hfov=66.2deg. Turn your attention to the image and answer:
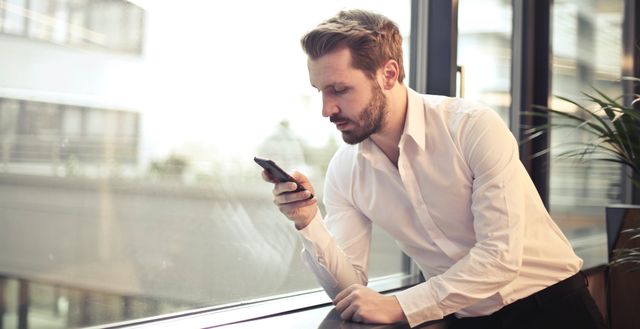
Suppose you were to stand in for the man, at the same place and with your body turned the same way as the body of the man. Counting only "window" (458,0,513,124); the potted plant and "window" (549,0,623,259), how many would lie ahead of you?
0

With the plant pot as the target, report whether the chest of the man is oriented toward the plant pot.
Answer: no

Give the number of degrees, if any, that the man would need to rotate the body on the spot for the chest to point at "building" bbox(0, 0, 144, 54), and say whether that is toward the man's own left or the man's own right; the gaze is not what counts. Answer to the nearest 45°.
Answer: approximately 45° to the man's own right

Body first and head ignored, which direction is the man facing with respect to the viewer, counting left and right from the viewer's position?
facing the viewer and to the left of the viewer

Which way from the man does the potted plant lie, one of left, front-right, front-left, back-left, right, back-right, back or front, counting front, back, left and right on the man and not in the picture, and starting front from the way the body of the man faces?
back

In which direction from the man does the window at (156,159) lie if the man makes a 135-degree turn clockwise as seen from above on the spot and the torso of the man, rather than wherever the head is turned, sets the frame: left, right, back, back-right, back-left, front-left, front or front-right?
left

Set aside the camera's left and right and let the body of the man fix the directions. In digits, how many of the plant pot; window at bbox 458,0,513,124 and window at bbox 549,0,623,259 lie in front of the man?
0

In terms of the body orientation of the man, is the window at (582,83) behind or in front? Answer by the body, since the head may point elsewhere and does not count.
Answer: behind
